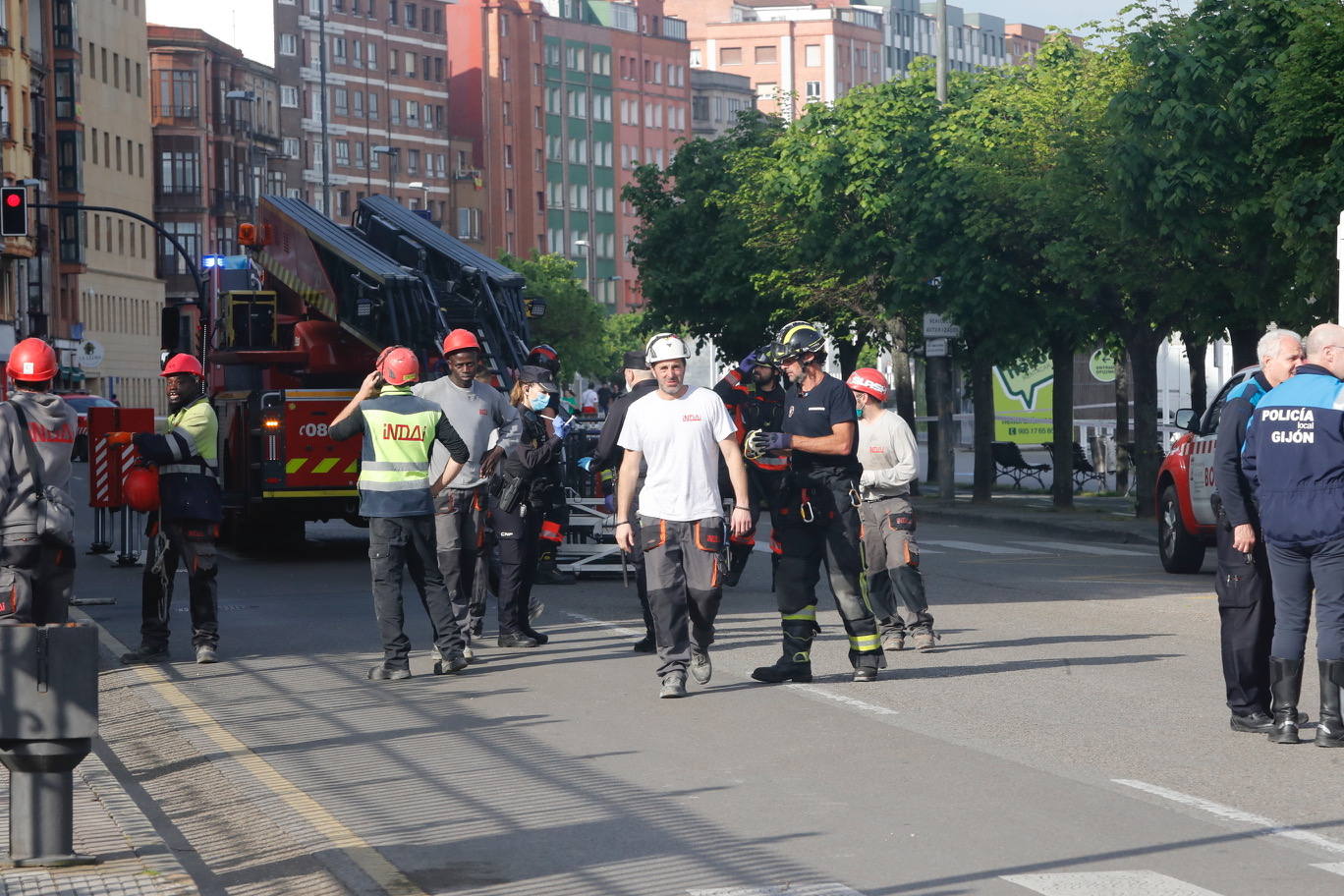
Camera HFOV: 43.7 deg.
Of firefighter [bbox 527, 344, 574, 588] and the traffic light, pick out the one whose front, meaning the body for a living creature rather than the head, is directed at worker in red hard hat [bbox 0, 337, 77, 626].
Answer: the traffic light

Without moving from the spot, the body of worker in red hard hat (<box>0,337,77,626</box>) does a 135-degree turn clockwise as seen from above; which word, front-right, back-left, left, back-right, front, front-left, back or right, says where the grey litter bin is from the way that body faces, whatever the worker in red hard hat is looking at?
right

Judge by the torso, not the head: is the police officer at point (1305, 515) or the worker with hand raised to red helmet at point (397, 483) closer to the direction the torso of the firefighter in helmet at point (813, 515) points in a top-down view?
the worker with hand raised to red helmet

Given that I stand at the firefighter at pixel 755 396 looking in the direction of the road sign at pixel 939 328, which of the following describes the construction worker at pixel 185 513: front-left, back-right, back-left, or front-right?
back-left

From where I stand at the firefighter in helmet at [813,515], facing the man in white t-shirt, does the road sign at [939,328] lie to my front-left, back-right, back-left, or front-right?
back-right

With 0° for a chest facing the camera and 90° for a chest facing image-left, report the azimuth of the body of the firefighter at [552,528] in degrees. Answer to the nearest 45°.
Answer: approximately 270°

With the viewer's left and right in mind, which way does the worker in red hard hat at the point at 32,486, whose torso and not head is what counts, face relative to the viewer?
facing away from the viewer and to the left of the viewer
